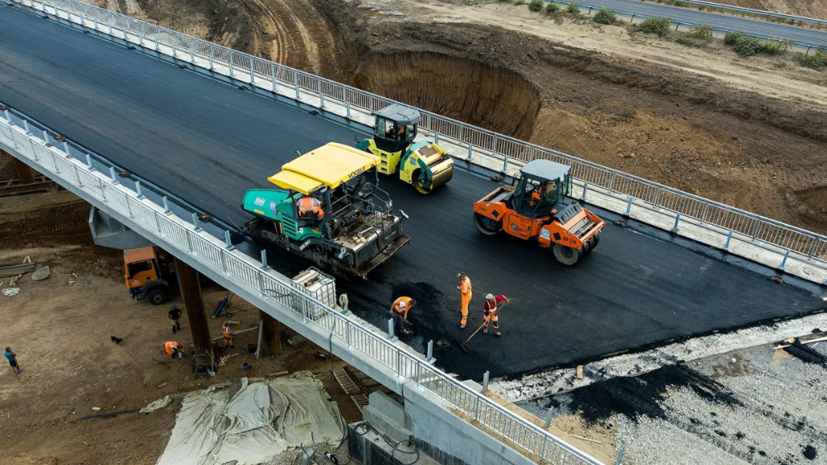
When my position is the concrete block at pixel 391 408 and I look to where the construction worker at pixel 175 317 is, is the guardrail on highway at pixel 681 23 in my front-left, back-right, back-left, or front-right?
front-right

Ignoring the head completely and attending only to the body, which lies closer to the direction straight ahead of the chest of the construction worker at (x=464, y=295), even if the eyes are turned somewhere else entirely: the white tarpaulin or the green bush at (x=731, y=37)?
the white tarpaulin

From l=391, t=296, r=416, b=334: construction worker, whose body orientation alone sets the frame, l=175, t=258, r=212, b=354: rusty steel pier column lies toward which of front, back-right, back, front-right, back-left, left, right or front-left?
back-left

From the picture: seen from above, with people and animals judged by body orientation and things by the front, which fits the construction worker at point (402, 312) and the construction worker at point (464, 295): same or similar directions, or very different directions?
very different directions

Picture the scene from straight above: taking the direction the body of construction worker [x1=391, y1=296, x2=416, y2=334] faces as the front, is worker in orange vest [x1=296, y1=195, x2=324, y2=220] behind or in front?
behind

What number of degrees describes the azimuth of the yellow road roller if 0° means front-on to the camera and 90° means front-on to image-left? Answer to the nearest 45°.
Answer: approximately 315°

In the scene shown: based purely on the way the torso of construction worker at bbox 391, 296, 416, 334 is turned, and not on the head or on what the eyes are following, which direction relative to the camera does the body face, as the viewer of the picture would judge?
to the viewer's right

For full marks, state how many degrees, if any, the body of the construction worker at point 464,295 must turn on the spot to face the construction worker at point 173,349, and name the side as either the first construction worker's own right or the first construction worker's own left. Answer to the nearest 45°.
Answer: approximately 45° to the first construction worker's own right

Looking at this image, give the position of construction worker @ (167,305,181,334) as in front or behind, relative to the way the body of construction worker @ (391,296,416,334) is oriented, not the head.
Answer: behind

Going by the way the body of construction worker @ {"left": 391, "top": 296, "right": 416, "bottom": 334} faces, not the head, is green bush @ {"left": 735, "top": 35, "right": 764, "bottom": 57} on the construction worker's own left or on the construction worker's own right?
on the construction worker's own left

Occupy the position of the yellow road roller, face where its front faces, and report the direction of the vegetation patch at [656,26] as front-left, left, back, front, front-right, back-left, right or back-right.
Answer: left

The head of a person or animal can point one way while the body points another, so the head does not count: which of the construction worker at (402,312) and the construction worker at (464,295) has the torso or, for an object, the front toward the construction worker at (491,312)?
the construction worker at (402,312)
